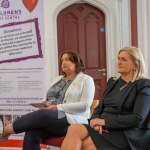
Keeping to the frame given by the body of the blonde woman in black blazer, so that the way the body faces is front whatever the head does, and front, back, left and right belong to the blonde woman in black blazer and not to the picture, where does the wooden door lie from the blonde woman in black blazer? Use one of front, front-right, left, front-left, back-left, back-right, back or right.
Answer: back-right

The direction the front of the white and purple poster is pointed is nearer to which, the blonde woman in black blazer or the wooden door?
the blonde woman in black blazer

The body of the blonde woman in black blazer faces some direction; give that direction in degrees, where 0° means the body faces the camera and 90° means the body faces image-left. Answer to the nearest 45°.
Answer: approximately 45°

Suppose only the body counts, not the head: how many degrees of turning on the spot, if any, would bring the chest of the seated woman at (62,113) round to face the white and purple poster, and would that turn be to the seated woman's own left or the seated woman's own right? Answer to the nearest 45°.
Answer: approximately 135° to the seated woman's own right

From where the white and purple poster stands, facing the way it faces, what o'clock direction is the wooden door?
The wooden door is roughly at 8 o'clock from the white and purple poster.

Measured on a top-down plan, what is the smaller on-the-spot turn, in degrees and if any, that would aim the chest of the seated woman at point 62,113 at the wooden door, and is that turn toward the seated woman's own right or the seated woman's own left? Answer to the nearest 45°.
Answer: approximately 135° to the seated woman's own right

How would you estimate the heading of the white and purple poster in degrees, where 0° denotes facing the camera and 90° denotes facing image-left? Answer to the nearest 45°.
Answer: approximately 0°

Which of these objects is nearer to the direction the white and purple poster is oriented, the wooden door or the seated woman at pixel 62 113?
the seated woman
